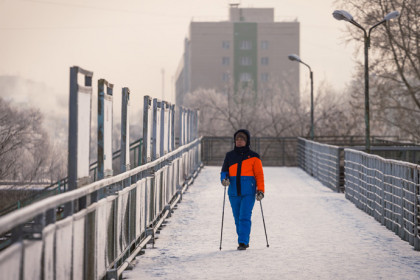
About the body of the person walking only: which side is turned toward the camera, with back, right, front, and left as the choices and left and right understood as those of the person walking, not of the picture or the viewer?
front

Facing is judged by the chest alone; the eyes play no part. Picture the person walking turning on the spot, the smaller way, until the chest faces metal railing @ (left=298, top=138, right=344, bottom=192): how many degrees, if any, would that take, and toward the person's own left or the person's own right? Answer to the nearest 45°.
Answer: approximately 180°

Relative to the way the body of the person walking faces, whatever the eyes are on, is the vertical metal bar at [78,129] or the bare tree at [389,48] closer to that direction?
the vertical metal bar

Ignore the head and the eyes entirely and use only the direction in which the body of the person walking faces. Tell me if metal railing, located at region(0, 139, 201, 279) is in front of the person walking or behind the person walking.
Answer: in front

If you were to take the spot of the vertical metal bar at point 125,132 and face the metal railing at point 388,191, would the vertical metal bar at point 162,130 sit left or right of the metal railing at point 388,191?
left

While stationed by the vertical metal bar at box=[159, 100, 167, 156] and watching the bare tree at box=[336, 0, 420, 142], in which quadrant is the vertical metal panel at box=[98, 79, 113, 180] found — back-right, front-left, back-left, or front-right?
back-right
